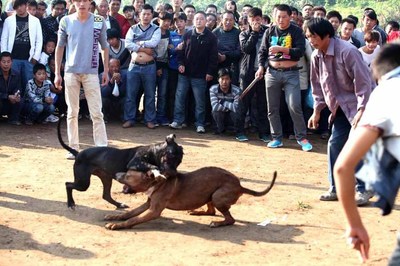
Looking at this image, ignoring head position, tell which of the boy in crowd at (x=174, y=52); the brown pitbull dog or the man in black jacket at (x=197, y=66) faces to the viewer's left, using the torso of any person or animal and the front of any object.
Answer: the brown pitbull dog

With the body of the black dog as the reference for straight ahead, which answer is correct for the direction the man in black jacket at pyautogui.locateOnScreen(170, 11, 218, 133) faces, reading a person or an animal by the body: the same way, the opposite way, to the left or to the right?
to the right

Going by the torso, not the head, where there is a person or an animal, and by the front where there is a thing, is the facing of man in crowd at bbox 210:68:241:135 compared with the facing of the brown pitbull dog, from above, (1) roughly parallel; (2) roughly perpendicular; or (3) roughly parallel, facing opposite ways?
roughly perpendicular

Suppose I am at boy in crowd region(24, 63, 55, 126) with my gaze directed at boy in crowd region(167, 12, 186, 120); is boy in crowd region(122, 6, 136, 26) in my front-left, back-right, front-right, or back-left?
front-left

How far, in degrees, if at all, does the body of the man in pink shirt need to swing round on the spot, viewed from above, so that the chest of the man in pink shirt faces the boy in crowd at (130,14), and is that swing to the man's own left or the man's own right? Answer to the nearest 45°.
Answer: approximately 90° to the man's own right

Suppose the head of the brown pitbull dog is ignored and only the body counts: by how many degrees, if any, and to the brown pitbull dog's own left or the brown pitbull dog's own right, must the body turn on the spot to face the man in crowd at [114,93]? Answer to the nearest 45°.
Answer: approximately 90° to the brown pitbull dog's own right

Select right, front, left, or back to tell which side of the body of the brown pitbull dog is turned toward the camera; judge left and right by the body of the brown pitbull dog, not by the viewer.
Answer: left

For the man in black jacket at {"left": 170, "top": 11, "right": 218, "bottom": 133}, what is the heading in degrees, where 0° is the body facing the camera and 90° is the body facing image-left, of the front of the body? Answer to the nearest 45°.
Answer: approximately 0°

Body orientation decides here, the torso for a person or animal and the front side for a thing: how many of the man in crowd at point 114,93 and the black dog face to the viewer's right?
1

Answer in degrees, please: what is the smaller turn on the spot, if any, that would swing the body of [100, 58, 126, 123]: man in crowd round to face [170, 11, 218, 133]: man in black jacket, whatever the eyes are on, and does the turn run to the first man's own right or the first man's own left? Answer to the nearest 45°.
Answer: approximately 45° to the first man's own left

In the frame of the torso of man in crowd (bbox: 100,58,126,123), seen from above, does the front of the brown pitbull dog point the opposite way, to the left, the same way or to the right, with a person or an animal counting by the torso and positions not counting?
to the right

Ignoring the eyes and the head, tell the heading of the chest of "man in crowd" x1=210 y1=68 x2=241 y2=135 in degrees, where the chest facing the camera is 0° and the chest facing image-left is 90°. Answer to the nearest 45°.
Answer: approximately 0°

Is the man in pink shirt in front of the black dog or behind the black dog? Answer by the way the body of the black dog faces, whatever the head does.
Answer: in front

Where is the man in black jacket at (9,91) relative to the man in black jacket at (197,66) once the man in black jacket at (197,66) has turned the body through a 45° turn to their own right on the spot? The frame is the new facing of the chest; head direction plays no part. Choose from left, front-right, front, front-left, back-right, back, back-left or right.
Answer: front-right

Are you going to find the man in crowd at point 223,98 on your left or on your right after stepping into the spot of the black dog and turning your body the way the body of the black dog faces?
on your left

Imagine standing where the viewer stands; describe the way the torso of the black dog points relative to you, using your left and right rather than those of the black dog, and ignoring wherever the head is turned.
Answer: facing to the right of the viewer

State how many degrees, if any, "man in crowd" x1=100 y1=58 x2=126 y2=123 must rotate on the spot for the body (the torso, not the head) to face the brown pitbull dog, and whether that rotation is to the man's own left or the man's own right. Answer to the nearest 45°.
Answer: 0° — they already face it

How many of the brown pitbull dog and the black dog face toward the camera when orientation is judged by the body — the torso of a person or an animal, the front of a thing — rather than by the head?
0

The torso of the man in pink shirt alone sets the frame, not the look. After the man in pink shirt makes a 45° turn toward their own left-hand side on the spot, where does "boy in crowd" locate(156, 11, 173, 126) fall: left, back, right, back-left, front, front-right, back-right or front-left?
back-right

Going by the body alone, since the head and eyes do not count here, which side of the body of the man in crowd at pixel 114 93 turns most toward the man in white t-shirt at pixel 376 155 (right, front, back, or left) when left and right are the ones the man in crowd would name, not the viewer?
front

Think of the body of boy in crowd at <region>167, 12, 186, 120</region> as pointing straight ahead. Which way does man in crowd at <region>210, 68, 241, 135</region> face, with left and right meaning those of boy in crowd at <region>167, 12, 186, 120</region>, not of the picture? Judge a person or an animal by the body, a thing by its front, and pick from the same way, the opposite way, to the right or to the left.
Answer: the same way
